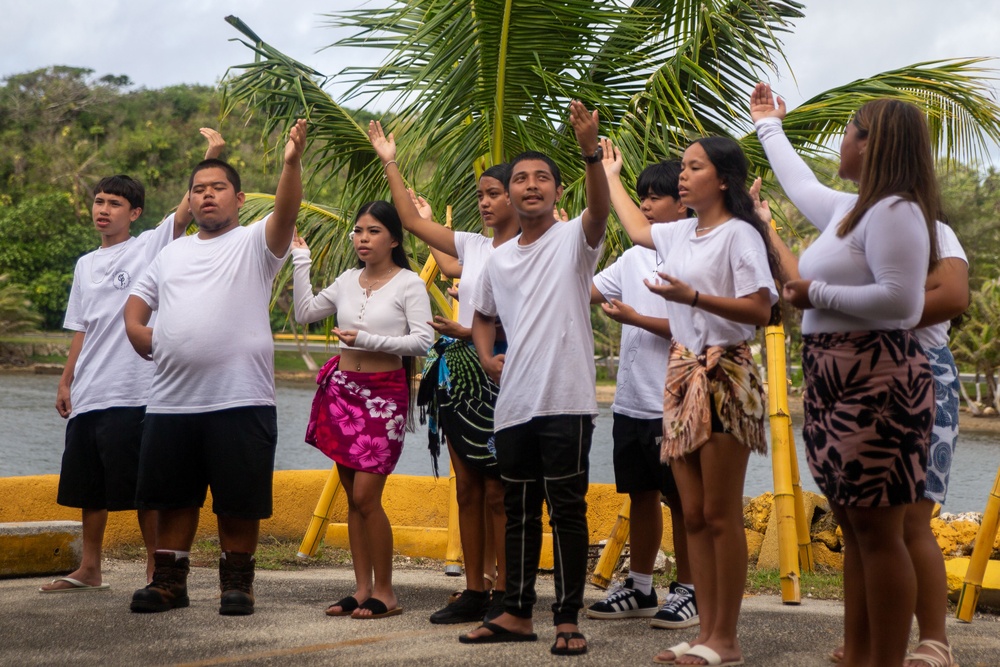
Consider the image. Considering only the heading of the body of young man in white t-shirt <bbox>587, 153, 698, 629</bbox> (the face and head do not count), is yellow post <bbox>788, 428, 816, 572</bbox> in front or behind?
behind

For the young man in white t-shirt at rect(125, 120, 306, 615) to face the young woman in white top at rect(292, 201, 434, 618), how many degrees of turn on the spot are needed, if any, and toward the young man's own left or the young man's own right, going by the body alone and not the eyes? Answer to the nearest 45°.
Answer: approximately 135° to the young man's own left

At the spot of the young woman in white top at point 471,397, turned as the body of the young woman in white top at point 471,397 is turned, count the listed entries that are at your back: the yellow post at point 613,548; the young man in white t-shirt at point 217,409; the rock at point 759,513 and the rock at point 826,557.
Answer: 3

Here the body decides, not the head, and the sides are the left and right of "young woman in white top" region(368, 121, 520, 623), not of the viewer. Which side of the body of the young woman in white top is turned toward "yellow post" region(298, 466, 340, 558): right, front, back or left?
right

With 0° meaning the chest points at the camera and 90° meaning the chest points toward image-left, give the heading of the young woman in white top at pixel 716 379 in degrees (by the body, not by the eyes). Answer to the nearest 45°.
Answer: approximately 45°

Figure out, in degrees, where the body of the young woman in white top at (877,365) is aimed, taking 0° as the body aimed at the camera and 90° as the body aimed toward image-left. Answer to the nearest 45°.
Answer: approximately 90°

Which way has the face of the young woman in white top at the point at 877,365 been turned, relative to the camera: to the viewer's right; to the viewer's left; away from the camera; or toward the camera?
to the viewer's left

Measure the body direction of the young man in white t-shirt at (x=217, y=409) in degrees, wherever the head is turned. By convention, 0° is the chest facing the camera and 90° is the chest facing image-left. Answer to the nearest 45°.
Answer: approximately 45°

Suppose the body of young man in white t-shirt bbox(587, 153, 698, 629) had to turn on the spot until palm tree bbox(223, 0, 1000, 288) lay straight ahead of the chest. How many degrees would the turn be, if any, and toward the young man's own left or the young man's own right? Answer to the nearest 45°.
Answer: approximately 135° to the young man's own right

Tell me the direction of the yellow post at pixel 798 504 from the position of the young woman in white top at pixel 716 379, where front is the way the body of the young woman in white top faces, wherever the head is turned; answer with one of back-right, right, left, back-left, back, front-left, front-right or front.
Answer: back-right

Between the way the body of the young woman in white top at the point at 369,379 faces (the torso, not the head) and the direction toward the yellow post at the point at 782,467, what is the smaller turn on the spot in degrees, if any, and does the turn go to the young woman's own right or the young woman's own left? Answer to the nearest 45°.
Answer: approximately 135° to the young woman's own left

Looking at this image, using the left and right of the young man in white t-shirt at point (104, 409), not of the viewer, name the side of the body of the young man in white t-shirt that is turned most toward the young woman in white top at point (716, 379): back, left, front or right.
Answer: left

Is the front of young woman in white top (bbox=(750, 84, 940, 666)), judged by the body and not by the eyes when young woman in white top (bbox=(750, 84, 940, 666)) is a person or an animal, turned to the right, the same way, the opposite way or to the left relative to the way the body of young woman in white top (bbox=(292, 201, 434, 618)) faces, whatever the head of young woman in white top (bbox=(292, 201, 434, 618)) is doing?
to the right

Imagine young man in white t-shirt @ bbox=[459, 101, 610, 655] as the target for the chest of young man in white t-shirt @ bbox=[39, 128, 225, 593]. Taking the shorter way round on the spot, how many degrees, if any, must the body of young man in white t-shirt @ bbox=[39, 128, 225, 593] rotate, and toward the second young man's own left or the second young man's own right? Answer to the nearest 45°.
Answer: approximately 90° to the second young man's own left
